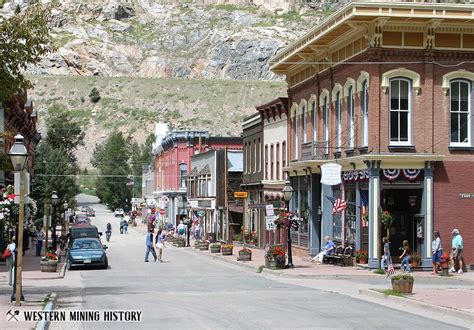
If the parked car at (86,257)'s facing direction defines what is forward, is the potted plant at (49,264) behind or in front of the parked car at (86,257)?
in front

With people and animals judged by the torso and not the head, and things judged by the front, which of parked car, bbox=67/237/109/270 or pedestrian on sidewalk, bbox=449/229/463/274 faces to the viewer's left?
the pedestrian on sidewalk

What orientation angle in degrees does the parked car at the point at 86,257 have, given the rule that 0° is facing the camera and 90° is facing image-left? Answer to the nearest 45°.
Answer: approximately 0°

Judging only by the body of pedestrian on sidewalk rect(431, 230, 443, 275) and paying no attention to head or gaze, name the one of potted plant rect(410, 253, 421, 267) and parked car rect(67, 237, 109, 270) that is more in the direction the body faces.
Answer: the parked car

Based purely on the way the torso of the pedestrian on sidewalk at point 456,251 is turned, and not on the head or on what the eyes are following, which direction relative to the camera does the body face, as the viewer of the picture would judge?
to the viewer's left

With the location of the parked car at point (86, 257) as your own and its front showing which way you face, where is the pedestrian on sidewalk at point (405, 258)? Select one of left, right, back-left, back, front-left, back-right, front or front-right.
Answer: front-left
